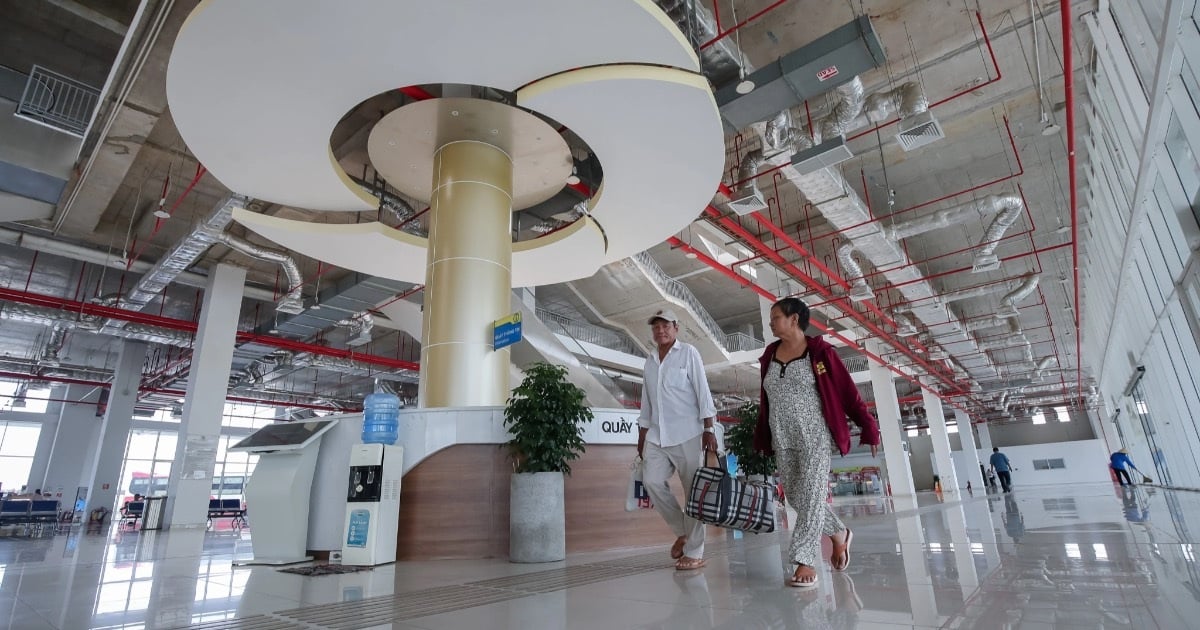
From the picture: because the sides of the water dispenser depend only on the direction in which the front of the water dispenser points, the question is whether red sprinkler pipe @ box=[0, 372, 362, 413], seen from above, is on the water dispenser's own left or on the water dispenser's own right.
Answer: on the water dispenser's own right

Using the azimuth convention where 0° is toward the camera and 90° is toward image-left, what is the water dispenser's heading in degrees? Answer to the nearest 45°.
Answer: approximately 45°

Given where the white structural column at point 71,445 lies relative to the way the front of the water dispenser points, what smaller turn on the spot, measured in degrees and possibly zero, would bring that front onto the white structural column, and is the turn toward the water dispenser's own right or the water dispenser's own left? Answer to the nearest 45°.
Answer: approximately 90° to the water dispenser's own right

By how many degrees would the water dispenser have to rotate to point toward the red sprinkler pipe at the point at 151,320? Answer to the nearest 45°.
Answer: approximately 90° to its right

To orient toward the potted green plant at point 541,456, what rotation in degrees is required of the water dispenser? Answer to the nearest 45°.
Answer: approximately 135° to its left

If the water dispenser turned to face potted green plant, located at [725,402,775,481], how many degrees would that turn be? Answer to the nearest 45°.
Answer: approximately 135° to its left

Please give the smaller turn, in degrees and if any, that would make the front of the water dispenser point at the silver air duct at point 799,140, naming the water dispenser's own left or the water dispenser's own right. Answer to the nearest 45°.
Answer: approximately 135° to the water dispenser's own left

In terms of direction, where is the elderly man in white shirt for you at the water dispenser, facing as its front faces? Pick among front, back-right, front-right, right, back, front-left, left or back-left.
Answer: left

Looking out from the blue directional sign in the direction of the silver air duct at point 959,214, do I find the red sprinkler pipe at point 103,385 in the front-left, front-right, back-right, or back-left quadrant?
back-left

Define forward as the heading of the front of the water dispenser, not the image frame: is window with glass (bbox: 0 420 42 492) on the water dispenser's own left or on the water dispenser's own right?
on the water dispenser's own right

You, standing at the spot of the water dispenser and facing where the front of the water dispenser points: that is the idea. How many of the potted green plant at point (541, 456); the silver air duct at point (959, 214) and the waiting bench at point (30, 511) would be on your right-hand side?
1

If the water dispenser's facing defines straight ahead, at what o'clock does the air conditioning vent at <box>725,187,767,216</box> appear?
The air conditioning vent is roughly at 7 o'clock from the water dispenser.
